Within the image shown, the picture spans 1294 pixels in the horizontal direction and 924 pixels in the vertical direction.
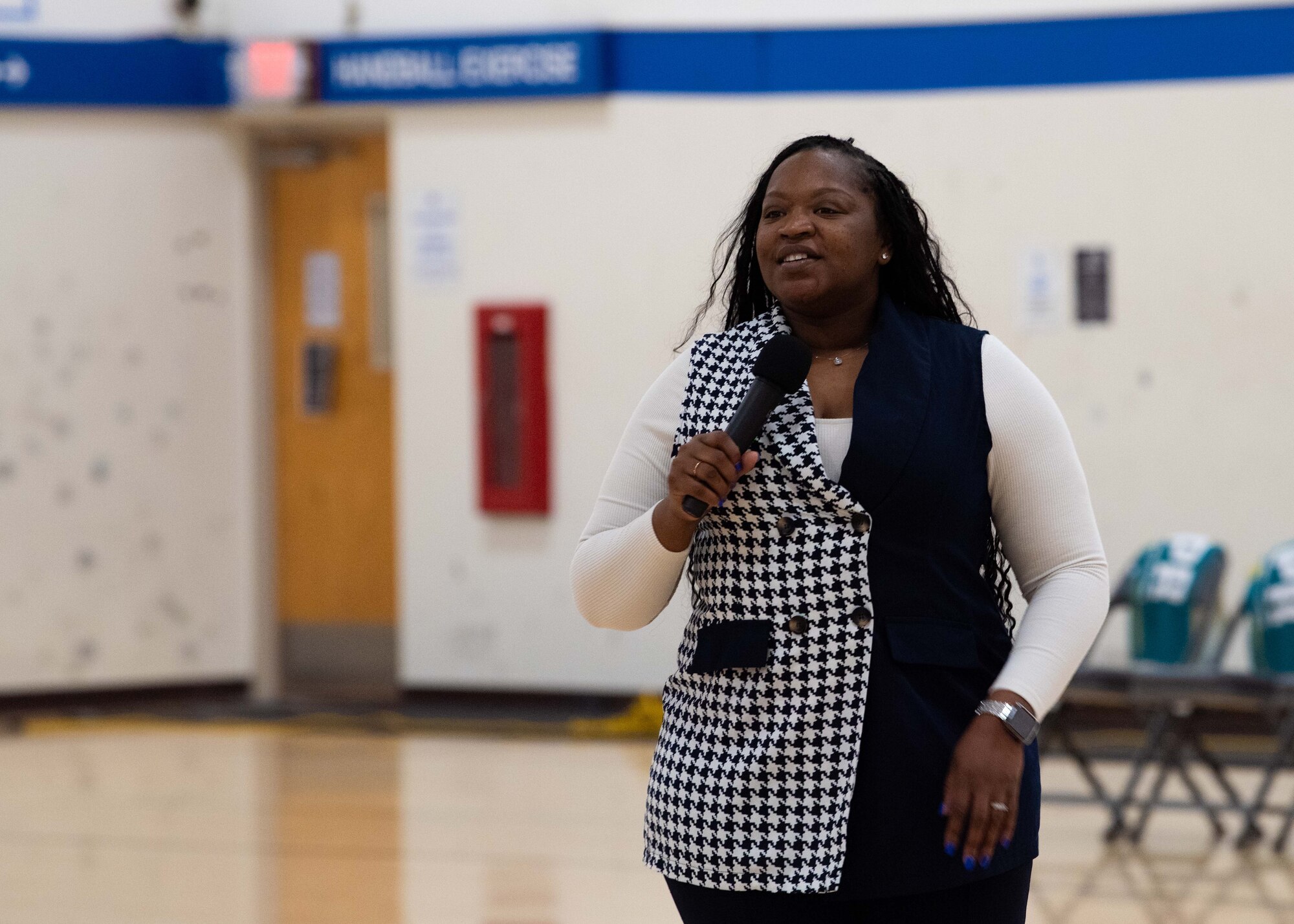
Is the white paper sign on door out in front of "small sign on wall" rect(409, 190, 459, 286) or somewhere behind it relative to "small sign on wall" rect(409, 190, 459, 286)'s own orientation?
behind

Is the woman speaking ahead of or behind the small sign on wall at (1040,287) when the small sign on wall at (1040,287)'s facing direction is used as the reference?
ahead

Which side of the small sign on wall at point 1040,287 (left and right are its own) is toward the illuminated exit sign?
right

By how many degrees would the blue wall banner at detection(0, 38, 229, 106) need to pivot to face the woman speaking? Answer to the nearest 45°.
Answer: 0° — it already faces them

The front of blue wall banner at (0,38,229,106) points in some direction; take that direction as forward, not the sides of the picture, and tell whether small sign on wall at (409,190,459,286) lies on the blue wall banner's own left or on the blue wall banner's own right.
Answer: on the blue wall banner's own left
